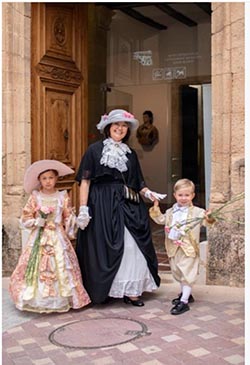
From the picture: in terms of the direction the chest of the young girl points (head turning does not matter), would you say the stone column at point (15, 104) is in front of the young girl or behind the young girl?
behind

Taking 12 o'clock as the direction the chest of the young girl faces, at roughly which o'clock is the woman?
The woman is roughly at 9 o'clock from the young girl.

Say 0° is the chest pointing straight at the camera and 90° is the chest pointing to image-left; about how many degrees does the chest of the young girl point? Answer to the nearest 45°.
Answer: approximately 0°

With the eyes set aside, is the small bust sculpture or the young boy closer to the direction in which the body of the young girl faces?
the young boy

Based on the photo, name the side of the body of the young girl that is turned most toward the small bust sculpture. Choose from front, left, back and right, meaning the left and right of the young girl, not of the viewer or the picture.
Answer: back

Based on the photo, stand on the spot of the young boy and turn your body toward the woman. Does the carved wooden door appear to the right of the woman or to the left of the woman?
right

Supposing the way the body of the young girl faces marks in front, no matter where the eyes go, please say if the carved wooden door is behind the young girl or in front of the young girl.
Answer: behind
